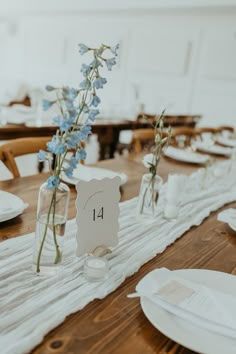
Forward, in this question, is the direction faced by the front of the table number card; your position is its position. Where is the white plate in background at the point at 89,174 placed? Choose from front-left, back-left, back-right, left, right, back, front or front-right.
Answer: back-left

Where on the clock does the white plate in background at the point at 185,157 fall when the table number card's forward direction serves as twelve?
The white plate in background is roughly at 8 o'clock from the table number card.

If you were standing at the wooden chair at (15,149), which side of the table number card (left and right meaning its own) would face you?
back

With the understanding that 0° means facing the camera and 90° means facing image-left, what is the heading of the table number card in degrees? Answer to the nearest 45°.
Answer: approximately 315°

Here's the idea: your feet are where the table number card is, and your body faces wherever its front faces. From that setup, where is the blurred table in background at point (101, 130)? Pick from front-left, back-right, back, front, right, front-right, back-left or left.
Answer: back-left

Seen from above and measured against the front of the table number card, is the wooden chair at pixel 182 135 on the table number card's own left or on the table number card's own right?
on the table number card's own left
